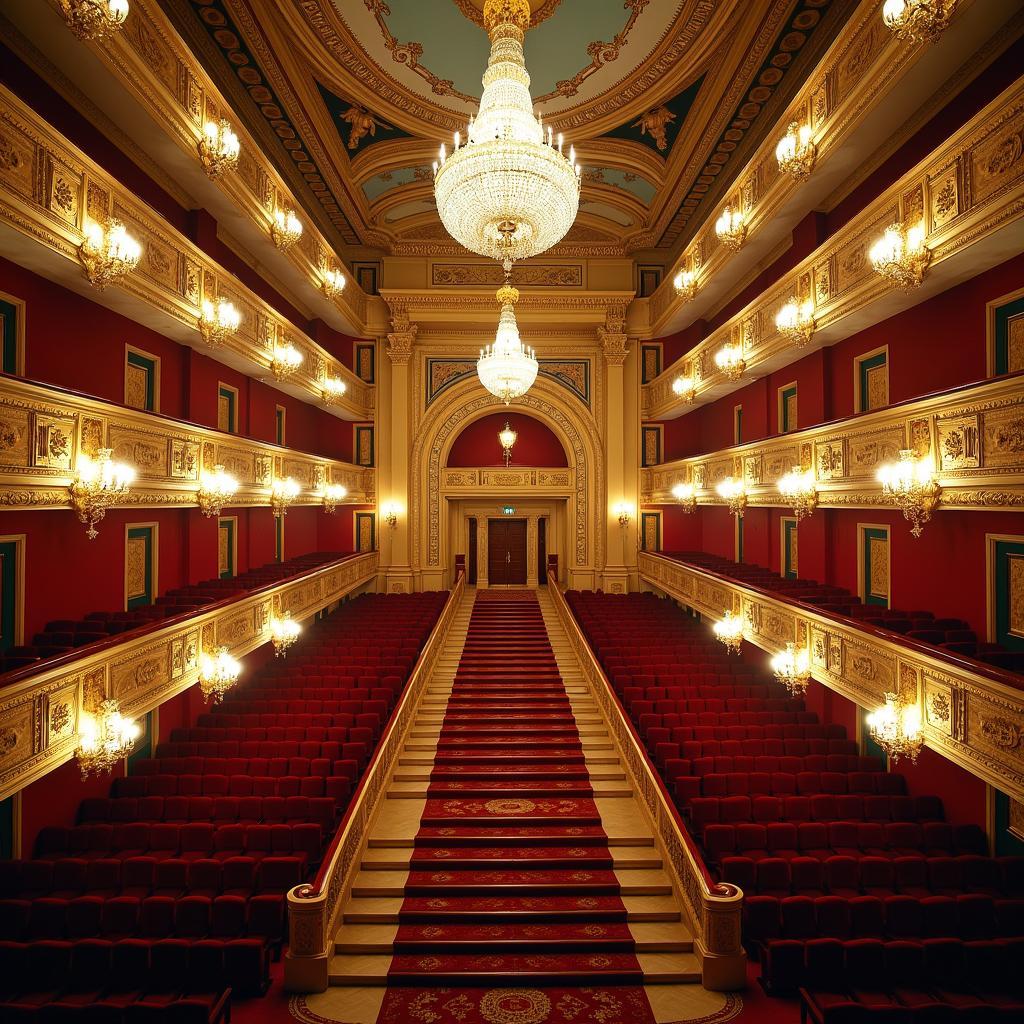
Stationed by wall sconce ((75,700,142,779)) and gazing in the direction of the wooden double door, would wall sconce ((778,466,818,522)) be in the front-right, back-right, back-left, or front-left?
front-right

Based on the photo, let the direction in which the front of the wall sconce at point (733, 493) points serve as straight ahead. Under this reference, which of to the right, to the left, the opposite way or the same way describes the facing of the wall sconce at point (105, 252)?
the opposite way

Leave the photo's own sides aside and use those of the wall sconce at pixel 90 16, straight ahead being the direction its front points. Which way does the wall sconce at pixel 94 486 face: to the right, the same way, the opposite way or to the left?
the same way

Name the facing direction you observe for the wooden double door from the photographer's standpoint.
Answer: facing the viewer

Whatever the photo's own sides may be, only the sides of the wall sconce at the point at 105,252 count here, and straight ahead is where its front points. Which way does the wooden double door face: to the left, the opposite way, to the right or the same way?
to the right

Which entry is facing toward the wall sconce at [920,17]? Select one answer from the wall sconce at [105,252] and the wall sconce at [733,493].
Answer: the wall sconce at [105,252]

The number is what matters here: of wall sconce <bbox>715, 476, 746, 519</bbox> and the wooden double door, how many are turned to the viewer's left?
1

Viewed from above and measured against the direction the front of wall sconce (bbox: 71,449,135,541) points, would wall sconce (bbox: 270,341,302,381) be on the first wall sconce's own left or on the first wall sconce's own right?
on the first wall sconce's own left

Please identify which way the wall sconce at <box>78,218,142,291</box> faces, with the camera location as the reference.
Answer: facing the viewer and to the right of the viewer

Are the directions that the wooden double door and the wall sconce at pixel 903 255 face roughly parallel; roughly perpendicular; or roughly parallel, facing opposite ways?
roughly perpendicular

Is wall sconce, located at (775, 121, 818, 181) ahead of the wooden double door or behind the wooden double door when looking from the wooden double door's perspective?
ahead

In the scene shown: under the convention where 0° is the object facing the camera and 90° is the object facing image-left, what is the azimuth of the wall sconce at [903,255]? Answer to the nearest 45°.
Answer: approximately 45°

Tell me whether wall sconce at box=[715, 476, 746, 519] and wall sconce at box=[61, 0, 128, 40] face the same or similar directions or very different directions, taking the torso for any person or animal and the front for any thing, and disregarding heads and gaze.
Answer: very different directions

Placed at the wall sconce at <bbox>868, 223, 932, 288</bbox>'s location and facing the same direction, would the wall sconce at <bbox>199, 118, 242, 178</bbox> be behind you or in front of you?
in front

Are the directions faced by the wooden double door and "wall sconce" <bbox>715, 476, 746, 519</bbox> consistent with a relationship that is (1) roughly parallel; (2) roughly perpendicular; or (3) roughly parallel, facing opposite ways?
roughly perpendicular

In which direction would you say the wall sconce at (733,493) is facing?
to the viewer's left

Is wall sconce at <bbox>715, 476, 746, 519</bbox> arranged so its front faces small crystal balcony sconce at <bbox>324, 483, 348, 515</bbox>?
yes
